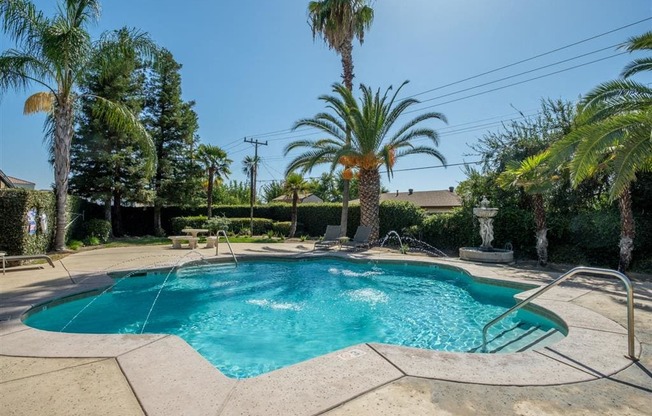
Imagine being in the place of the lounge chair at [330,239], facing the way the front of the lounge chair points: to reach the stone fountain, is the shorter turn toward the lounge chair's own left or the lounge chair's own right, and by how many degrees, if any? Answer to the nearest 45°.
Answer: approximately 90° to the lounge chair's own left

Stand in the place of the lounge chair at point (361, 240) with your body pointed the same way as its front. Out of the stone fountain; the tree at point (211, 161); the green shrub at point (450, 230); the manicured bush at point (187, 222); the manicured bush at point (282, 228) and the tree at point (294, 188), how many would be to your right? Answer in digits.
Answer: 4

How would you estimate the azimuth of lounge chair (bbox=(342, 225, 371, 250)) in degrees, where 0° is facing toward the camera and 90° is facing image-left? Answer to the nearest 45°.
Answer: approximately 45°

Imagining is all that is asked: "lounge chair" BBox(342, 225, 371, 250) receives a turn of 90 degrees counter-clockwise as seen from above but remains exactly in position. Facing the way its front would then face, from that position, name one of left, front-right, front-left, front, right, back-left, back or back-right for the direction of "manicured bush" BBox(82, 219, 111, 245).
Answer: back-right

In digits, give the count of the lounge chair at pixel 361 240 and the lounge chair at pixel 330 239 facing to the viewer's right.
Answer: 0

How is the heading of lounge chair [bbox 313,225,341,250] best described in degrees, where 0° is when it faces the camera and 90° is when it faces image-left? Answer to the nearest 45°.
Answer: approximately 45°

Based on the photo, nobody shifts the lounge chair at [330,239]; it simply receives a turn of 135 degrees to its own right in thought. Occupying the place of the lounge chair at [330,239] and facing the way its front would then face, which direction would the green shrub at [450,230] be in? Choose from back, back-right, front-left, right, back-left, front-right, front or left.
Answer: right

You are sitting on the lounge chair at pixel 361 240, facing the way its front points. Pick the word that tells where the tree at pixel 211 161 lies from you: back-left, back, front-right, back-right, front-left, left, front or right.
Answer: right

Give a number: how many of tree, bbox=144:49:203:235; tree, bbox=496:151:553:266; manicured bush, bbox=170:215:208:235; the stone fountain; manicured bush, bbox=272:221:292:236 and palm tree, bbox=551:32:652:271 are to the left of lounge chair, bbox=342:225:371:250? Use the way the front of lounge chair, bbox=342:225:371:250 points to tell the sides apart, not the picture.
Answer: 3

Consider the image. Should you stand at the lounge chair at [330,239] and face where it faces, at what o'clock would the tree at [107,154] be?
The tree is roughly at 2 o'clock from the lounge chair.

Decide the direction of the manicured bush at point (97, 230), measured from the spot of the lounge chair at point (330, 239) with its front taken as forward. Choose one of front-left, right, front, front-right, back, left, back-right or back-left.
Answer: front-right

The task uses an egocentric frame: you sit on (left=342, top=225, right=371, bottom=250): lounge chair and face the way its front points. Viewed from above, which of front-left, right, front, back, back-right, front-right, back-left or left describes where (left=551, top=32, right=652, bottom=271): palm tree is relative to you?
left

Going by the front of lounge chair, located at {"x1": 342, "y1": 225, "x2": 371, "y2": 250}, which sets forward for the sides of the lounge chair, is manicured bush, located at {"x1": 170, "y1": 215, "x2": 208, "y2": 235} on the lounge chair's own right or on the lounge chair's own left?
on the lounge chair's own right

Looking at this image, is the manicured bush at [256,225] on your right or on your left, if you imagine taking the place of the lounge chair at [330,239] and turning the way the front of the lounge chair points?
on your right

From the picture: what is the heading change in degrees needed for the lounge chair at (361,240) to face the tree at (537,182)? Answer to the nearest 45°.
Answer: approximately 90° to its left

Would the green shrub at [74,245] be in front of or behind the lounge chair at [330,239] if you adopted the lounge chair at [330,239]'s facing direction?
in front

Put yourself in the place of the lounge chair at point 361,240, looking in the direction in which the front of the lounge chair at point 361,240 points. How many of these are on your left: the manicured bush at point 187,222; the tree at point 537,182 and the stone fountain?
2
